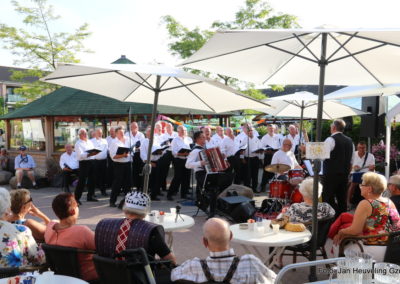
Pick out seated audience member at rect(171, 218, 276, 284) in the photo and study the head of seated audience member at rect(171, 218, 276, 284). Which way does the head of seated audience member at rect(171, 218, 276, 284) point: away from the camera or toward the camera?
away from the camera

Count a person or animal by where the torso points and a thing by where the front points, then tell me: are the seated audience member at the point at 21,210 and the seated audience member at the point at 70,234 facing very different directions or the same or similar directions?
same or similar directions

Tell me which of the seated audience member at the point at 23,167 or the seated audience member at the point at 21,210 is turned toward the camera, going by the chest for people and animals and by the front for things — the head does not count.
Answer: the seated audience member at the point at 23,167

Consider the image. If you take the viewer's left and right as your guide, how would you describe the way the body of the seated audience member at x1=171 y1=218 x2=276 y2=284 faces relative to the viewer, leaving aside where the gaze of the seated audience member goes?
facing away from the viewer

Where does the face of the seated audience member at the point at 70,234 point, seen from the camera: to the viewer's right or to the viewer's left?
to the viewer's right

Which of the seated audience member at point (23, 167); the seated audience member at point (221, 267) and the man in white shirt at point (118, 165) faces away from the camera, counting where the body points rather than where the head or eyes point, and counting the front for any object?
the seated audience member at point (221, 267)

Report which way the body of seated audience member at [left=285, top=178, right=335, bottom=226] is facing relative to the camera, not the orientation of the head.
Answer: away from the camera

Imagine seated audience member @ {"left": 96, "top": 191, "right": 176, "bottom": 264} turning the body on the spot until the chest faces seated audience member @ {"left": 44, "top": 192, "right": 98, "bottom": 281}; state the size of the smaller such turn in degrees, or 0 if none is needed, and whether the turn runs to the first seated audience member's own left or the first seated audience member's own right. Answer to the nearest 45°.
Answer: approximately 45° to the first seated audience member's own left

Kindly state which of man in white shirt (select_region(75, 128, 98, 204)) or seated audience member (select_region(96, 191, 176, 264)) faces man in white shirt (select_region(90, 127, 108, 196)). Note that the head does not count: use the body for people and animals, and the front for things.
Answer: the seated audience member

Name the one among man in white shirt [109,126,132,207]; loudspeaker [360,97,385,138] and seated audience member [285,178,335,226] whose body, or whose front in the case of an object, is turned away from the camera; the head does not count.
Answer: the seated audience member

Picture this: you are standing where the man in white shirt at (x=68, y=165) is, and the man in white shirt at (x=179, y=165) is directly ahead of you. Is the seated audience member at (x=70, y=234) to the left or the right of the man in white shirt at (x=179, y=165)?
right

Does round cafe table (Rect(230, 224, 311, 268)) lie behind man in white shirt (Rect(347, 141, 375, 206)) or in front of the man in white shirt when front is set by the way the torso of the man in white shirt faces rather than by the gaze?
in front

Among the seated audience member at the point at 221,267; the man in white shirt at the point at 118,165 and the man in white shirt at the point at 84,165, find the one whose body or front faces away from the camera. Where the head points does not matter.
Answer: the seated audience member

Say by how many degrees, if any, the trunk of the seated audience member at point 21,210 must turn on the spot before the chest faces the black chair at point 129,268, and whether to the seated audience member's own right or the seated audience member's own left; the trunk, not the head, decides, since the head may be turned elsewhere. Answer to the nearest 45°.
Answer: approximately 90° to the seated audience member's own right

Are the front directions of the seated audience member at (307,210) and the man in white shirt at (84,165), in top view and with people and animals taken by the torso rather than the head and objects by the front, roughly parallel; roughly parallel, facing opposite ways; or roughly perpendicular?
roughly parallel, facing opposite ways

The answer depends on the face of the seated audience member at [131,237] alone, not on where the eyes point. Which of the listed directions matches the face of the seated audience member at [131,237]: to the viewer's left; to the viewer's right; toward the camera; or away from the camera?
away from the camera

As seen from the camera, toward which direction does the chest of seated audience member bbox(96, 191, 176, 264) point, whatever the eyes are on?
away from the camera

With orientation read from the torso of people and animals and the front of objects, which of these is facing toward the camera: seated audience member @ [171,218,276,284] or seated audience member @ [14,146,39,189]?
seated audience member @ [14,146,39,189]

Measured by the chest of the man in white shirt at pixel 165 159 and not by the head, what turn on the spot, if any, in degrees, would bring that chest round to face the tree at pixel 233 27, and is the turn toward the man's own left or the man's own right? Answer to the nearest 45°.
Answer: approximately 135° to the man's own left
